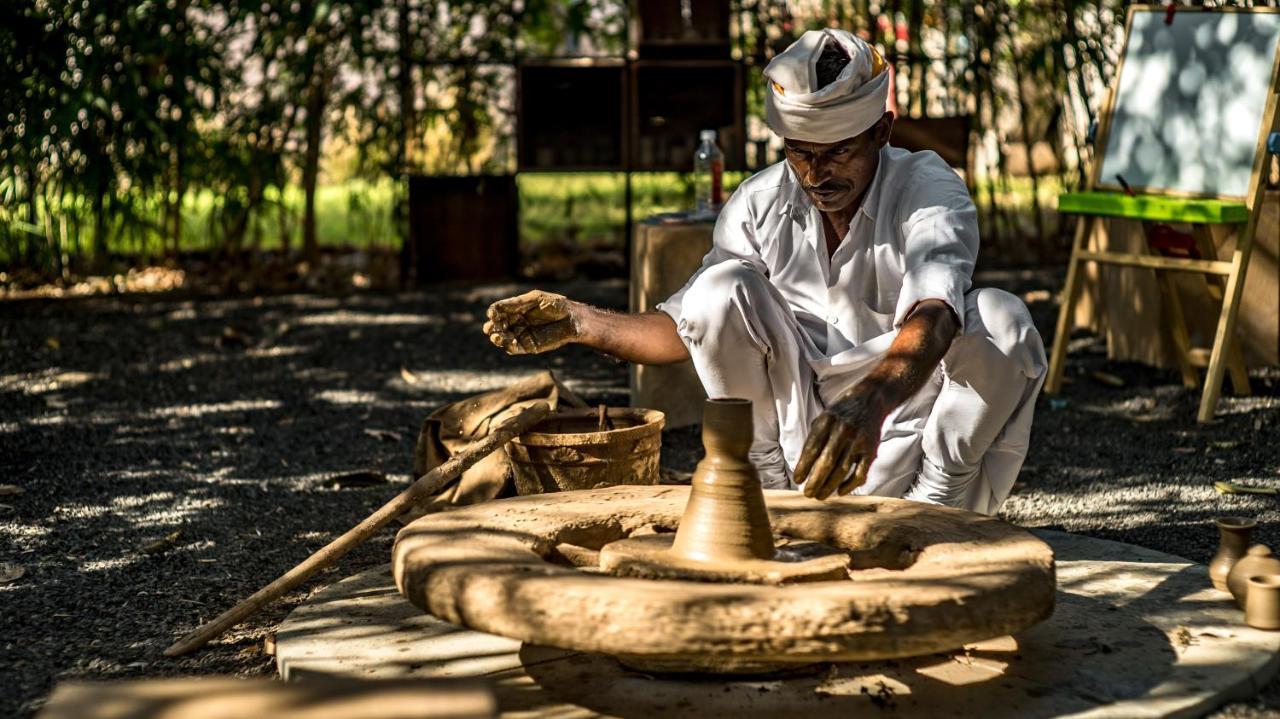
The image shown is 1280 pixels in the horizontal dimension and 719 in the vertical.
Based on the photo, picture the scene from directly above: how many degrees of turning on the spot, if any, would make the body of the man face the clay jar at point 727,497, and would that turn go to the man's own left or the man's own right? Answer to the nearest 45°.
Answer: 0° — they already face it

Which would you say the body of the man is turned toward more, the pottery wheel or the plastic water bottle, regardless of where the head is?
the pottery wheel

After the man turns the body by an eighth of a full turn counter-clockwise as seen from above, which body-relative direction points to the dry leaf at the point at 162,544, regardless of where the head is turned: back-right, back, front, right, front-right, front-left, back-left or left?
back-right

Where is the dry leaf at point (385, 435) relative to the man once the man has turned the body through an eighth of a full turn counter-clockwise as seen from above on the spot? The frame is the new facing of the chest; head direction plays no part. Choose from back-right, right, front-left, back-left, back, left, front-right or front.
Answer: back

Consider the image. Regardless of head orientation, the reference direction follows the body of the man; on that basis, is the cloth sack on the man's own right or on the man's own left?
on the man's own right

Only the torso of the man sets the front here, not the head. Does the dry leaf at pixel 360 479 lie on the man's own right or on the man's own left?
on the man's own right

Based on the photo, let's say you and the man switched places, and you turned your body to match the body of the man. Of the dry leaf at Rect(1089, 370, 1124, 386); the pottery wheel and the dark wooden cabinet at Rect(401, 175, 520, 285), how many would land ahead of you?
1

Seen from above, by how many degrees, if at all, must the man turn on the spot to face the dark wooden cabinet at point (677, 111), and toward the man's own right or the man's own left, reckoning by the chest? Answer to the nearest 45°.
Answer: approximately 180°

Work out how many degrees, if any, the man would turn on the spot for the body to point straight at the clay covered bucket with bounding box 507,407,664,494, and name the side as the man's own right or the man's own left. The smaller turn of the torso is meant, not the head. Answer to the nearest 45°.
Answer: approximately 90° to the man's own right

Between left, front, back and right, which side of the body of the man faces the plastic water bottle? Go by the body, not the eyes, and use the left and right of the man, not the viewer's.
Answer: back

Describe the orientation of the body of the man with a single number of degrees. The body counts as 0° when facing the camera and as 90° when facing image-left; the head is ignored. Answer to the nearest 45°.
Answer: approximately 0°

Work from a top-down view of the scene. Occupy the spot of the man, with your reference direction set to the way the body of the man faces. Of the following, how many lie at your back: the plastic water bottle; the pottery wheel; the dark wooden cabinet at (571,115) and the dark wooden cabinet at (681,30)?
3

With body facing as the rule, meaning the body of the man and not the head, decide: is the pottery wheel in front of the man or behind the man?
in front

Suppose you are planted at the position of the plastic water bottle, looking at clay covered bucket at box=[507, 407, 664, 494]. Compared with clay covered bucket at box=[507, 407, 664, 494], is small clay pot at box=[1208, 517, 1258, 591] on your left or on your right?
left

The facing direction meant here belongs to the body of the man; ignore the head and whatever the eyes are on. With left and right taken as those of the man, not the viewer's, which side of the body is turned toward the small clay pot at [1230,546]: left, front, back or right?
left

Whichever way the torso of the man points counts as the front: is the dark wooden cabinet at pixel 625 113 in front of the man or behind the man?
behind
